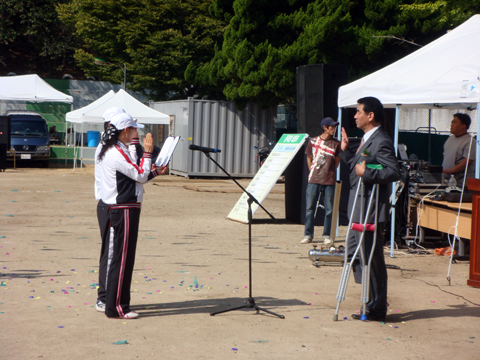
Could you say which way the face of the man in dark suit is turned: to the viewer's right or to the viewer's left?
to the viewer's left

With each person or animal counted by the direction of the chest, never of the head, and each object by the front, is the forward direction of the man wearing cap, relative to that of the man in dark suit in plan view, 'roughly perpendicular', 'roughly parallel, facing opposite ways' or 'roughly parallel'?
roughly perpendicular

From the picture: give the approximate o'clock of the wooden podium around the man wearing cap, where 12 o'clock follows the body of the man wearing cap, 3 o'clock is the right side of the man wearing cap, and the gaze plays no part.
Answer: The wooden podium is roughly at 11 o'clock from the man wearing cap.

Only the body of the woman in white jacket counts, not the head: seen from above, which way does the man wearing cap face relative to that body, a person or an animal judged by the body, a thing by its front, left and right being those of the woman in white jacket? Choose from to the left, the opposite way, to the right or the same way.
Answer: to the right

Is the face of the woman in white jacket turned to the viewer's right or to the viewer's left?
to the viewer's right

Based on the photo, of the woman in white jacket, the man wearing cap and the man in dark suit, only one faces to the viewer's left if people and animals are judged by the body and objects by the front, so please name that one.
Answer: the man in dark suit

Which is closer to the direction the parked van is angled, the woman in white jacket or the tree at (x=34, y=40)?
the woman in white jacket

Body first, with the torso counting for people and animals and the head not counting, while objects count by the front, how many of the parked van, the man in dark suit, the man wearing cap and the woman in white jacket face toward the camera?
2

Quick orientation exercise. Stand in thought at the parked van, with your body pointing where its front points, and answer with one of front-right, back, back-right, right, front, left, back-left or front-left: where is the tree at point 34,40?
back

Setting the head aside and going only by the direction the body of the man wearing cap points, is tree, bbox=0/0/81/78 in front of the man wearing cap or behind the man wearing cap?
behind

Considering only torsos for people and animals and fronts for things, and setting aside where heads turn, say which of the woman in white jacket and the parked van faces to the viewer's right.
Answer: the woman in white jacket

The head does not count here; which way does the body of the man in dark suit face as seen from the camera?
to the viewer's left
